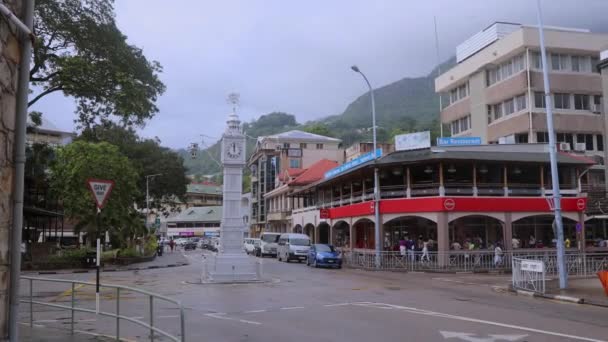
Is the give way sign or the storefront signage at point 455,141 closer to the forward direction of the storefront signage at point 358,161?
the give way sign

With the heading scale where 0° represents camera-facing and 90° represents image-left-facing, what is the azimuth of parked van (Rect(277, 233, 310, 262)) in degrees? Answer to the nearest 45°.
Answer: approximately 315°

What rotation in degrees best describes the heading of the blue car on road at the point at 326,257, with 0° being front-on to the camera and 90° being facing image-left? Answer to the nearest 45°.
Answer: approximately 315°

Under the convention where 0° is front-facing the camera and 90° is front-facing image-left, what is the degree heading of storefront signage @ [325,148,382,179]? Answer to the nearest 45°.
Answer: approximately 45°

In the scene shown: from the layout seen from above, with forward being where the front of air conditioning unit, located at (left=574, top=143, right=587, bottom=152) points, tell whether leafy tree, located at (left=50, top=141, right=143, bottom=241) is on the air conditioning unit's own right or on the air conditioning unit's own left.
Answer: on the air conditioning unit's own right

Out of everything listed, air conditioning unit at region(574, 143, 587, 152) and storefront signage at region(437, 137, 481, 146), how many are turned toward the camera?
2
